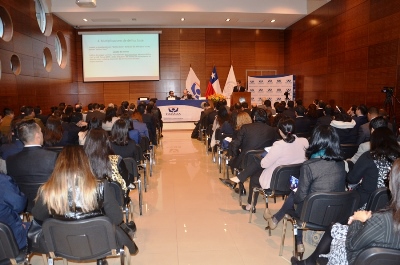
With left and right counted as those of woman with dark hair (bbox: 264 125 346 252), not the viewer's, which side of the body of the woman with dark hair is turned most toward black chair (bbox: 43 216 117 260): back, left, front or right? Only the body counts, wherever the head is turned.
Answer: left

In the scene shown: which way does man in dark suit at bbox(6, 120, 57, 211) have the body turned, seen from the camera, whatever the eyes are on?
away from the camera

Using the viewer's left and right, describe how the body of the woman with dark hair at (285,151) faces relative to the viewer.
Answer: facing away from the viewer and to the left of the viewer

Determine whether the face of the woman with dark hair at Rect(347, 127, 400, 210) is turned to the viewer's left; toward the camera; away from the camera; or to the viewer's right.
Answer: away from the camera

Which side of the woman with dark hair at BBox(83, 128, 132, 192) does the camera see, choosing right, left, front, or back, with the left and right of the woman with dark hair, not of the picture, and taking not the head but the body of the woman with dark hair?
back

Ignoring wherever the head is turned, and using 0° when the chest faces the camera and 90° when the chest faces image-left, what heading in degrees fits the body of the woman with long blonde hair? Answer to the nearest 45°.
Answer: approximately 180°

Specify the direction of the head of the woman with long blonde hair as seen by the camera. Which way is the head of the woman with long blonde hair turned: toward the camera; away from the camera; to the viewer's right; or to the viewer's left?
away from the camera

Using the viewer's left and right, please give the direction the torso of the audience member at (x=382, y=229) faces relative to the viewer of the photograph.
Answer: facing away from the viewer and to the left of the viewer

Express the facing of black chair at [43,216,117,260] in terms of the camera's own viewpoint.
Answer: facing away from the viewer

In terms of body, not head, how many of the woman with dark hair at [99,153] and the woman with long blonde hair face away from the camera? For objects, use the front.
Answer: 2

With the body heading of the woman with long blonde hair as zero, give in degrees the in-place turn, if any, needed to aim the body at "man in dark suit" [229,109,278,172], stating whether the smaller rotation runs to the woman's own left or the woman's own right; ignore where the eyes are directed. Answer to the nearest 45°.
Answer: approximately 45° to the woman's own right

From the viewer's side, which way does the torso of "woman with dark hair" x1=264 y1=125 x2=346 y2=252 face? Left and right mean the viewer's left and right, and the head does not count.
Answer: facing away from the viewer and to the left of the viewer

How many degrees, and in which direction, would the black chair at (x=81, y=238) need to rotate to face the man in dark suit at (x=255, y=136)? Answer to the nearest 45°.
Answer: approximately 45° to its right
